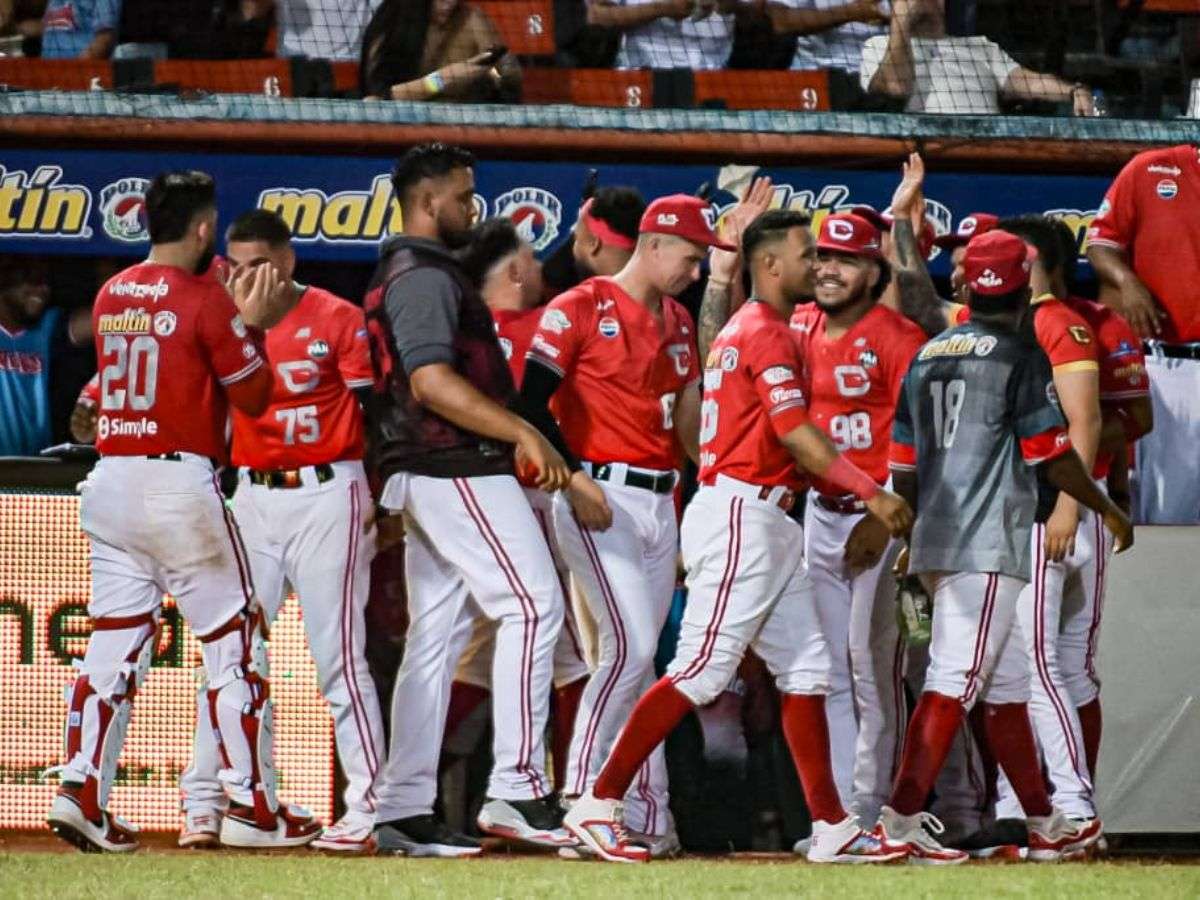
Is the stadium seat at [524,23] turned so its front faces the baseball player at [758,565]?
yes

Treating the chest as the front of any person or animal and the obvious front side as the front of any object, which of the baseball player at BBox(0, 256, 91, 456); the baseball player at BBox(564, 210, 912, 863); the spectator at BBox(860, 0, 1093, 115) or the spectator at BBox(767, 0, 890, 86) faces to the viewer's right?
the baseball player at BBox(564, 210, 912, 863)

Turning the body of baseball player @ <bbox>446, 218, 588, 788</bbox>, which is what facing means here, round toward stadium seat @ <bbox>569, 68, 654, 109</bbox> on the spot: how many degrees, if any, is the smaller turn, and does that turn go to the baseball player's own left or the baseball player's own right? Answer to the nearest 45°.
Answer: approximately 45° to the baseball player's own left

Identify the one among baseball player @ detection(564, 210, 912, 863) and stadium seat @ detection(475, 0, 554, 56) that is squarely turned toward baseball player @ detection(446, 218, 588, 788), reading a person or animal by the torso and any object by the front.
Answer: the stadium seat

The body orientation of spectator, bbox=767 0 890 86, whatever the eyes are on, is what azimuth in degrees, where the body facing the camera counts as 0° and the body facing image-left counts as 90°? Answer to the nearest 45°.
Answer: approximately 0°

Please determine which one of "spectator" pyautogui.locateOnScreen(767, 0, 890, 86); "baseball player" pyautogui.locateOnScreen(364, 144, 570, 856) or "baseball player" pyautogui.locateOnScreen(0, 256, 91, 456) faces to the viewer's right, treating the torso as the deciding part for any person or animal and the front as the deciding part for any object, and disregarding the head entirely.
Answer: the "baseball player" pyautogui.locateOnScreen(364, 144, 570, 856)

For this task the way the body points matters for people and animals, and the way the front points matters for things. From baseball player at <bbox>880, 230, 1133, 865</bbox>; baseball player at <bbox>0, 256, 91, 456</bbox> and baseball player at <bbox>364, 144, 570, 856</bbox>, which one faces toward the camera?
the baseball player at <bbox>0, 256, 91, 456</bbox>

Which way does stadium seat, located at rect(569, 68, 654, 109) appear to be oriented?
toward the camera

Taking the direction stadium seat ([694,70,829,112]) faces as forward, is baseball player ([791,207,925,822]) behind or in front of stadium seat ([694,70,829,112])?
in front

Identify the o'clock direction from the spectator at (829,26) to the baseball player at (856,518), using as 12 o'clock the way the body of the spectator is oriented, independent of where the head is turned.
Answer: The baseball player is roughly at 12 o'clock from the spectator.

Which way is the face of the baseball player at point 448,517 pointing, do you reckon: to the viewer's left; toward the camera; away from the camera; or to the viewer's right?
to the viewer's right

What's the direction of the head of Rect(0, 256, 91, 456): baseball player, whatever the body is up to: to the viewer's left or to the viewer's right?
to the viewer's right

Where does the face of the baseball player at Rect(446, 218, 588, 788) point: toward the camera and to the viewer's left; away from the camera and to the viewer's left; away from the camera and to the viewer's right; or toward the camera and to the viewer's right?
away from the camera and to the viewer's right

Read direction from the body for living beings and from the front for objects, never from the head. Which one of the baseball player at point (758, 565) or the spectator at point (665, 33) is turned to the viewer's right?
the baseball player

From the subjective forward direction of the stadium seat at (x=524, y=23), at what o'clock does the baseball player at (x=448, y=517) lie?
The baseball player is roughly at 12 o'clock from the stadium seat.

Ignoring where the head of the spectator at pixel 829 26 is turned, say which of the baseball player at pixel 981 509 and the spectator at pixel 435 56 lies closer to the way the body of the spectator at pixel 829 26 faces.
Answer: the baseball player
